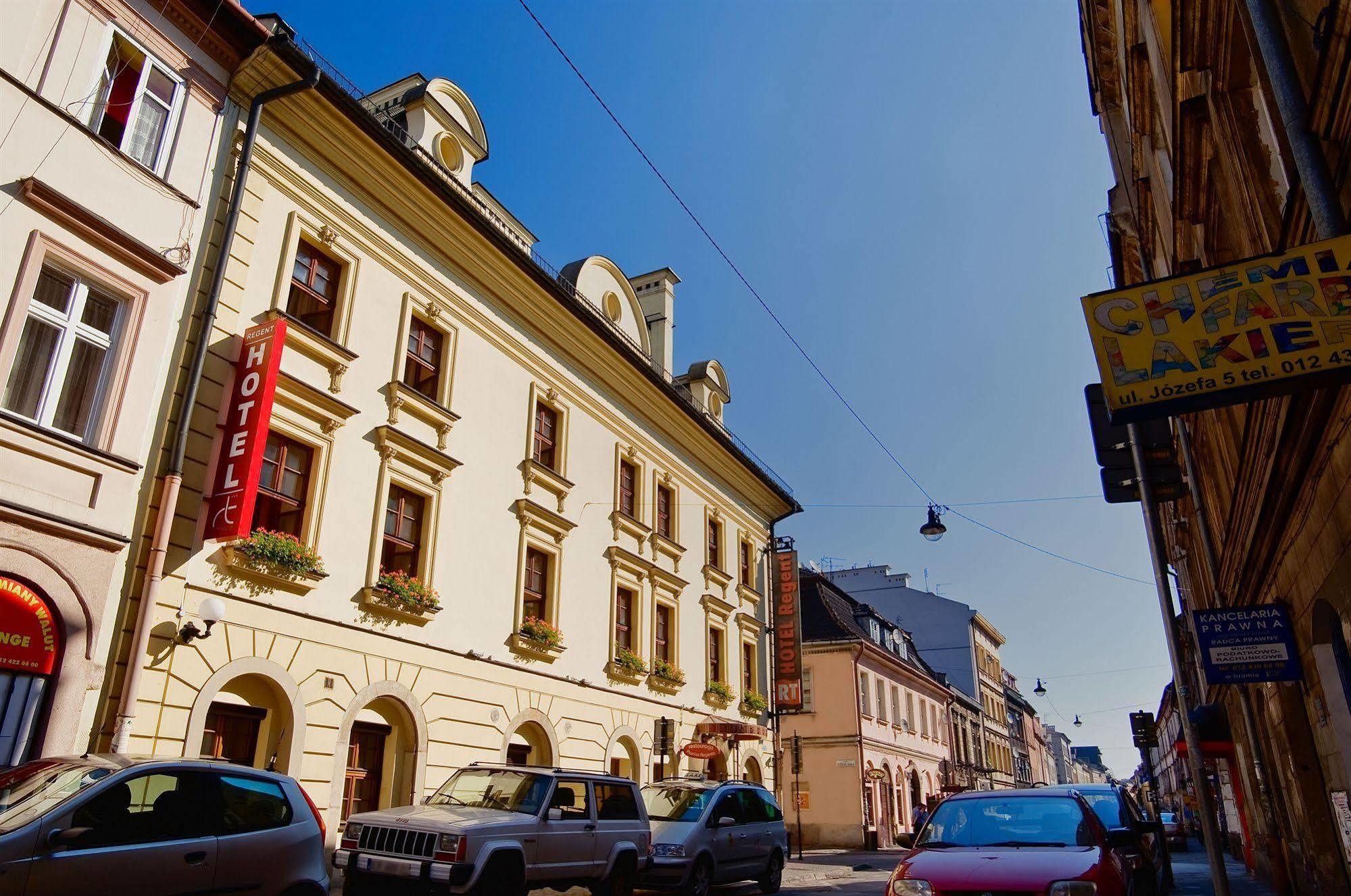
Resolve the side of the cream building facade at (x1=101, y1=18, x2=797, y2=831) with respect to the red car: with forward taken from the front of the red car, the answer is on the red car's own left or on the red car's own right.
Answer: on the red car's own right

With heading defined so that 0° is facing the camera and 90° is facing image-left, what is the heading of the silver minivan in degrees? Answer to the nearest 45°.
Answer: approximately 45°

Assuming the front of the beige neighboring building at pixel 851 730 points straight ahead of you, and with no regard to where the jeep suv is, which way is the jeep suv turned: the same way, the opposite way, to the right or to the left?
to the right

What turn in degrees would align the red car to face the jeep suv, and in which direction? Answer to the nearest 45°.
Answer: approximately 90° to its right

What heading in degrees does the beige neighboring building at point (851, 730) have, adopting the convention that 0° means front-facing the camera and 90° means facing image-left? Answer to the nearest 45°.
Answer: approximately 315°

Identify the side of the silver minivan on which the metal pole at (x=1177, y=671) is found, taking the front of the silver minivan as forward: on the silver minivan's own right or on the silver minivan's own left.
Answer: on the silver minivan's own left

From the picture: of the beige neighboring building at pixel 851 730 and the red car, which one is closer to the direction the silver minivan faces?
the red car
